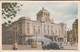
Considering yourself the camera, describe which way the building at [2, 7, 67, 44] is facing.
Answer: facing the viewer and to the right of the viewer

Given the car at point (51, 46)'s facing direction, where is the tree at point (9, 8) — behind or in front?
in front

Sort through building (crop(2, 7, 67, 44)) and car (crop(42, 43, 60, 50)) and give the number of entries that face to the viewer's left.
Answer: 1

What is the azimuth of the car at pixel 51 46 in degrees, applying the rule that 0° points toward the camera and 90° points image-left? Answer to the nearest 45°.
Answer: approximately 90°
